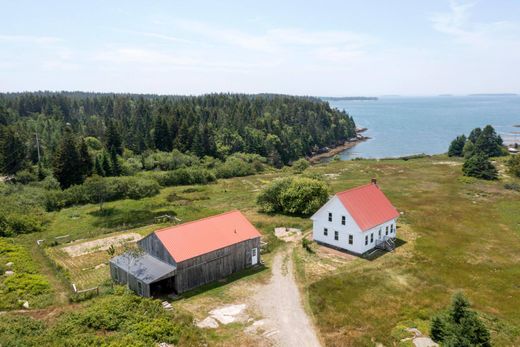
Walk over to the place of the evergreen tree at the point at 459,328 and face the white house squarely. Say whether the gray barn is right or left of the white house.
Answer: left

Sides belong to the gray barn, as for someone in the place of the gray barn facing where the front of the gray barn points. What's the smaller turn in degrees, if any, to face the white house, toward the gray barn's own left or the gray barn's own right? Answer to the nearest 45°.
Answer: approximately 45° to the gray barn's own left

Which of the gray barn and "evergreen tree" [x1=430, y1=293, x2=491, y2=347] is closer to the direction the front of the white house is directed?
the evergreen tree

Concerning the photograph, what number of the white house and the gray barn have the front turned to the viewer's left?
0

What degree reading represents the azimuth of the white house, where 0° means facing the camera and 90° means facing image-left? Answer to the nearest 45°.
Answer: approximately 315°

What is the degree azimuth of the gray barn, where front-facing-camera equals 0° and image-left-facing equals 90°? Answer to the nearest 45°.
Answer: approximately 315°

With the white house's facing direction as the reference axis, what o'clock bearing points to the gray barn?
The gray barn is roughly at 3 o'clock from the white house.

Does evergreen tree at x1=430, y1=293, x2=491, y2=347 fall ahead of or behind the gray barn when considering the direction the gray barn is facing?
ahead
